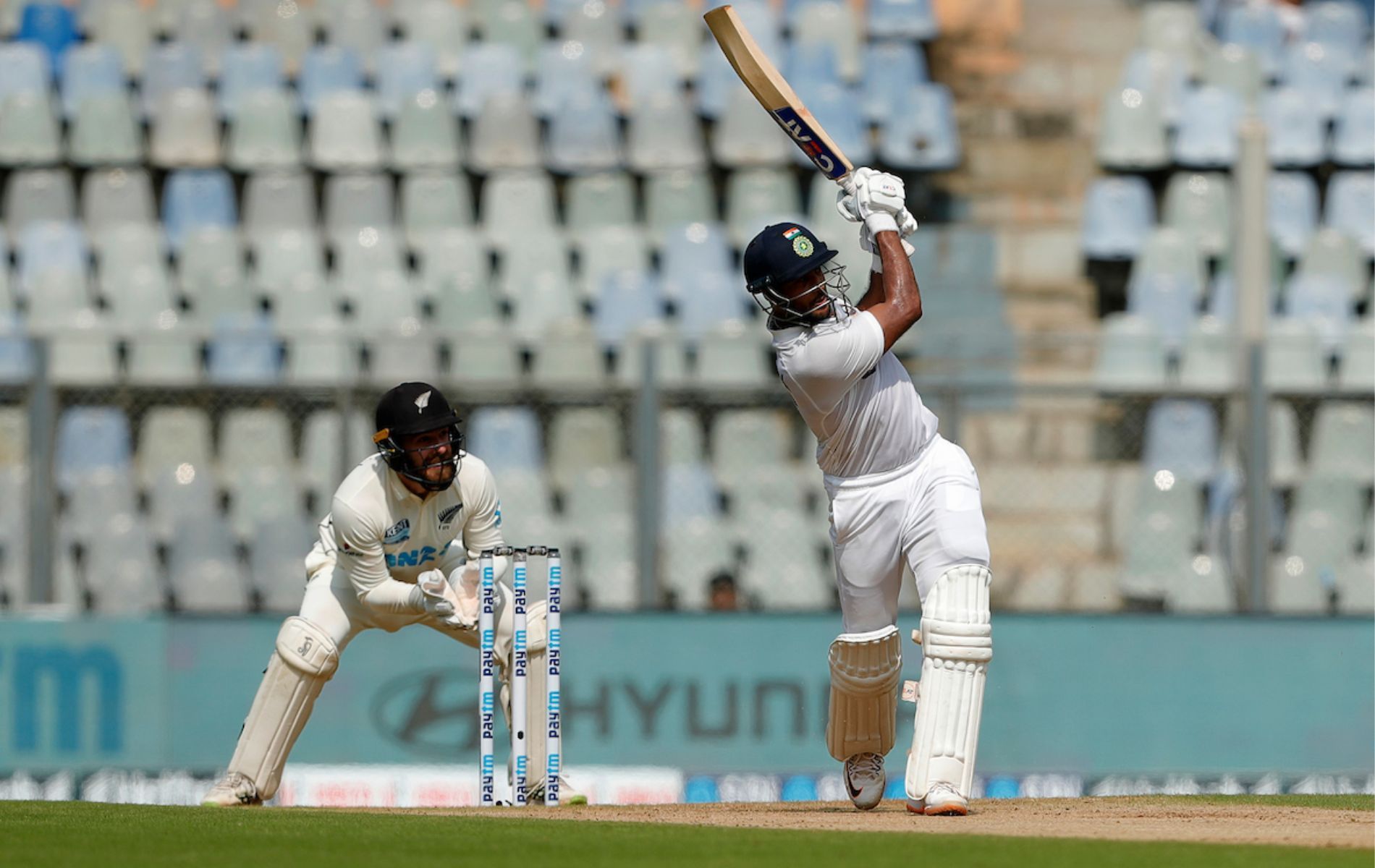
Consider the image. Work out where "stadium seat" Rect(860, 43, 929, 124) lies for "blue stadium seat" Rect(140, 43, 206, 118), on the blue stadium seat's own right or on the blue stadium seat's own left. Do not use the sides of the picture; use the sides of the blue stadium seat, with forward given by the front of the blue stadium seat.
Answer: on the blue stadium seat's own left

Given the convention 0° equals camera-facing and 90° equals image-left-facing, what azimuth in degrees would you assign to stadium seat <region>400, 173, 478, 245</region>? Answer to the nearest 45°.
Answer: approximately 0°

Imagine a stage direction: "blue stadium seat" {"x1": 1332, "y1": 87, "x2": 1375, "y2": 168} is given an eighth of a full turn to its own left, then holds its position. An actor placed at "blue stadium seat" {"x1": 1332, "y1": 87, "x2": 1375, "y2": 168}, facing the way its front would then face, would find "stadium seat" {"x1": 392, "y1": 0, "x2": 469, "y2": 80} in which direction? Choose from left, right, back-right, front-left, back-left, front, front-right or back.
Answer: back-right

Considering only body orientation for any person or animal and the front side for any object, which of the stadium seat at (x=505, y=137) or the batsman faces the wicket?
the stadium seat

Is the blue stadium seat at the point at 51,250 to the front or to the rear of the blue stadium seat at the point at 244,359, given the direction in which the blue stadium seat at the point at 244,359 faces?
to the rear

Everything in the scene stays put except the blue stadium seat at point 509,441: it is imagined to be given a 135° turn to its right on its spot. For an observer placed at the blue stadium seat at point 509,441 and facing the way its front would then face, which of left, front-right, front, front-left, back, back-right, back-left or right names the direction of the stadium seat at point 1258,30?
right

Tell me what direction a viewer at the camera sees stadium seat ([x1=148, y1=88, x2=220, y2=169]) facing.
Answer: facing the viewer

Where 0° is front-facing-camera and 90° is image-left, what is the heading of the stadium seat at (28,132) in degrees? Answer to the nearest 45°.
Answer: approximately 0°

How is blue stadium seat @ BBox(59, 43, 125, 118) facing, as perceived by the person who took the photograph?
facing the viewer

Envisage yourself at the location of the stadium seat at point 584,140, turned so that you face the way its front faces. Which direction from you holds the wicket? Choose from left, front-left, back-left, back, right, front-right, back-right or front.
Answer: front

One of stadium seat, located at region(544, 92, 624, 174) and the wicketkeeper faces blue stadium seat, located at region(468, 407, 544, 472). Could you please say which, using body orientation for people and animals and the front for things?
the stadium seat

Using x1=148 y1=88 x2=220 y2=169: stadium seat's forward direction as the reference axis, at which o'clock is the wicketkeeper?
The wicketkeeper is roughly at 12 o'clock from the stadium seat.

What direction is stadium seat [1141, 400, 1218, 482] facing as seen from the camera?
toward the camera

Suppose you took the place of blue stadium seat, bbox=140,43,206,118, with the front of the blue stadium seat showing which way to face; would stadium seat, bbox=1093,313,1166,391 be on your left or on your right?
on your left

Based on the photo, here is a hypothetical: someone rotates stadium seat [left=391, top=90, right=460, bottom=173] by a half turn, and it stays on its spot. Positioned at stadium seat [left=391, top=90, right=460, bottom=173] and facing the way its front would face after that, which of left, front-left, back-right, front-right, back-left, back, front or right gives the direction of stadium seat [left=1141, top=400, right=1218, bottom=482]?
back-right

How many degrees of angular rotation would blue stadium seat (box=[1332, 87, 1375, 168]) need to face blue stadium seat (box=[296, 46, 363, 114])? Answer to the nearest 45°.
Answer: approximately 90° to its right

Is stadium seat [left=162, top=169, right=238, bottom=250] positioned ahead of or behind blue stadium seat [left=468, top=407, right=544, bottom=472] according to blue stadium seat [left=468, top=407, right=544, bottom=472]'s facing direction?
behind
